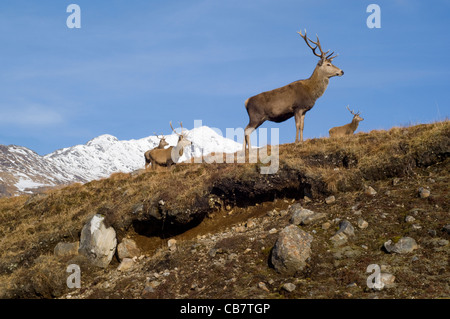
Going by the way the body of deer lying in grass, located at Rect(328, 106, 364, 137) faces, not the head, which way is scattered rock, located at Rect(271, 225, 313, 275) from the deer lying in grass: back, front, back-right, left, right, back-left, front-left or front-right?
right

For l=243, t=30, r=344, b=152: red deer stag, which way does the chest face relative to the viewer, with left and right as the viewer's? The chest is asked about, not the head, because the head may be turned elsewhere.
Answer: facing to the right of the viewer

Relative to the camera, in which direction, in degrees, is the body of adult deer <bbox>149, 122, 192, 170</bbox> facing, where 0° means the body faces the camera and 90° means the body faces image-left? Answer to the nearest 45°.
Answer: approximately 270°

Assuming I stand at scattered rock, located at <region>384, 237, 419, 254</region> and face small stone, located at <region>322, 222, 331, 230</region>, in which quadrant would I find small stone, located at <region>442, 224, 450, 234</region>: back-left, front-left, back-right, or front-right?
back-right

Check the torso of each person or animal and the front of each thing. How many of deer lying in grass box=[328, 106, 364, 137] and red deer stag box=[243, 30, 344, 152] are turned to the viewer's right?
2

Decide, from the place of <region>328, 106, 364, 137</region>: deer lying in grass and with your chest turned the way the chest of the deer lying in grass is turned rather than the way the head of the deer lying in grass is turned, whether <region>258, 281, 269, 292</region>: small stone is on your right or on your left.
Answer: on your right

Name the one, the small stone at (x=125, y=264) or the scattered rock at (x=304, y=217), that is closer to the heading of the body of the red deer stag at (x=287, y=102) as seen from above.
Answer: the scattered rock

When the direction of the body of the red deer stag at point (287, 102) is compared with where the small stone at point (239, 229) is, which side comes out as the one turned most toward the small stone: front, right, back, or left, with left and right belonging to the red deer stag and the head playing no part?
right

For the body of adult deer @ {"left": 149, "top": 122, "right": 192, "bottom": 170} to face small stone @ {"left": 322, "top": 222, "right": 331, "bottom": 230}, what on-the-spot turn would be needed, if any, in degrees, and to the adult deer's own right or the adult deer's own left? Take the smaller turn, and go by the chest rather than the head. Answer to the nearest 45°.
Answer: approximately 90° to the adult deer's own right

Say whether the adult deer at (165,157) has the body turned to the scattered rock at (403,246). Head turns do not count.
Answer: no

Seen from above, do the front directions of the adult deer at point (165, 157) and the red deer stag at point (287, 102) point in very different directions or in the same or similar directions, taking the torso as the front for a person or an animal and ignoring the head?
same or similar directions

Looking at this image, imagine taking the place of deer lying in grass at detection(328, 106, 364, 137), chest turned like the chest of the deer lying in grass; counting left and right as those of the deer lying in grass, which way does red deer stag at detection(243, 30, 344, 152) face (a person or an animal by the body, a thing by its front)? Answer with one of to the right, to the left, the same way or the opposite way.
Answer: the same way

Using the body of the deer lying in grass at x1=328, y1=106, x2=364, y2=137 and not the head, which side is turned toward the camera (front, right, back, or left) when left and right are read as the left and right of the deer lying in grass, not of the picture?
right
